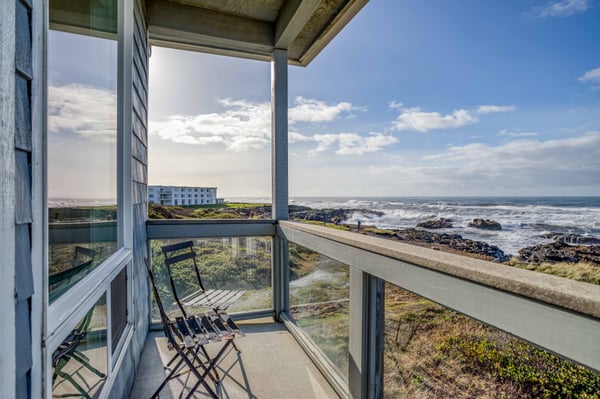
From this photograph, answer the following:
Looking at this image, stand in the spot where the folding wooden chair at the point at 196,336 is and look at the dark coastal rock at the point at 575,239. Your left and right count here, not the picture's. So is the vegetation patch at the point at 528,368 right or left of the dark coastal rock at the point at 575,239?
right

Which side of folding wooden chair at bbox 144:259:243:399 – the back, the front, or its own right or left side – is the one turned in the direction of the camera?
right

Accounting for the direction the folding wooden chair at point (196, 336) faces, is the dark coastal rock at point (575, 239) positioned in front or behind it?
in front

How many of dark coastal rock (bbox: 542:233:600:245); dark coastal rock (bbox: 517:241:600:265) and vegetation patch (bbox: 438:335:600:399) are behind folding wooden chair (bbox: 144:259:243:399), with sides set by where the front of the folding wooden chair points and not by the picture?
0
